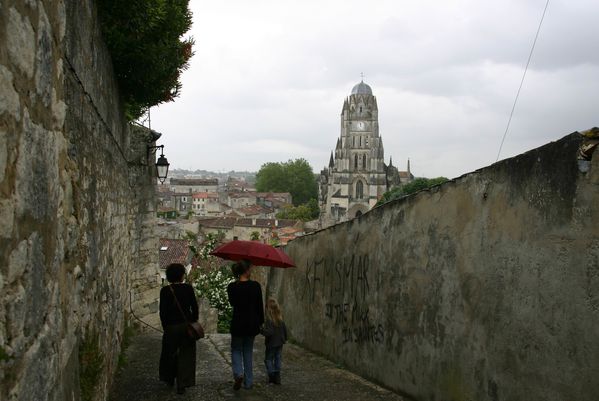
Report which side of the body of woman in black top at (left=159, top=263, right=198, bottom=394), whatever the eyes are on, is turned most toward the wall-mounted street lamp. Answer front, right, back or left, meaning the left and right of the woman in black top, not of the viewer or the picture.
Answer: front

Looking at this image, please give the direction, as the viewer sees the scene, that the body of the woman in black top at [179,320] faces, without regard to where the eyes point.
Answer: away from the camera

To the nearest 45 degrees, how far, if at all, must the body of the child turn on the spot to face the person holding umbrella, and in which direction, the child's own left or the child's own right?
approximately 135° to the child's own left

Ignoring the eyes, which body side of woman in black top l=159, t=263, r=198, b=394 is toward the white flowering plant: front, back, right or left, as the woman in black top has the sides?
front

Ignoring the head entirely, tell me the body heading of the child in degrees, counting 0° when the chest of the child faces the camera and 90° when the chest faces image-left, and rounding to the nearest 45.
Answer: approximately 180°

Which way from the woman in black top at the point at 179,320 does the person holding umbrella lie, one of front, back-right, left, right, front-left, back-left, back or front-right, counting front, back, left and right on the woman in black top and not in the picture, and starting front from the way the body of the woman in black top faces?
right

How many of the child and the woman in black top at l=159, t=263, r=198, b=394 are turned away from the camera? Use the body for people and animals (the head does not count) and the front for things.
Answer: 2
